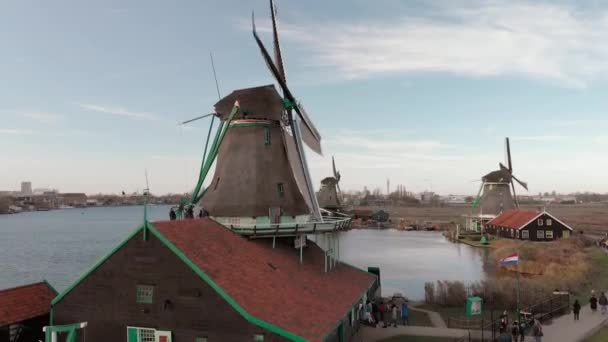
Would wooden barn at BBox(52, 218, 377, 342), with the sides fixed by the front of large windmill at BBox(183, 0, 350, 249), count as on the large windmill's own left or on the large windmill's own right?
on the large windmill's own right

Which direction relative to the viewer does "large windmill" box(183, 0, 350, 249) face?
to the viewer's right

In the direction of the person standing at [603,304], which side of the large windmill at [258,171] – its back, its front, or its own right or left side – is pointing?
front
